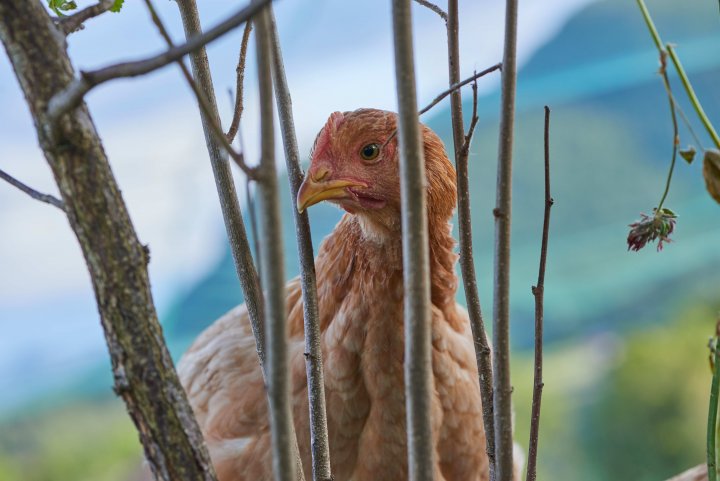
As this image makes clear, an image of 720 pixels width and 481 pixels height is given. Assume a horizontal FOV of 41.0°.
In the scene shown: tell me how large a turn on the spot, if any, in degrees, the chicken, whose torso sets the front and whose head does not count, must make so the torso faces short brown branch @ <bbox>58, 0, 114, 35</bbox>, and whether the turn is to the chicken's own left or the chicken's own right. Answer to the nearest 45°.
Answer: approximately 45° to the chicken's own right

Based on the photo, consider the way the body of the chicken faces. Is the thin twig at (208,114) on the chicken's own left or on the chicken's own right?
on the chicken's own right

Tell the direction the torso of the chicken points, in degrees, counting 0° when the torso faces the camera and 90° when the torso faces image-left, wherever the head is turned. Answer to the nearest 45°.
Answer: approximately 315°

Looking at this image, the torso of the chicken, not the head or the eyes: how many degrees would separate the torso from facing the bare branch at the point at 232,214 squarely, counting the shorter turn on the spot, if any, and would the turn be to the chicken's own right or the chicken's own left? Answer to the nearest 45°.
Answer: approximately 45° to the chicken's own right

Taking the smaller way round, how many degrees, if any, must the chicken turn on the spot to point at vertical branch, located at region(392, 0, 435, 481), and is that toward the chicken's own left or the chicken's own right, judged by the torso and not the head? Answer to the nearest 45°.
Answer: approximately 45° to the chicken's own right
